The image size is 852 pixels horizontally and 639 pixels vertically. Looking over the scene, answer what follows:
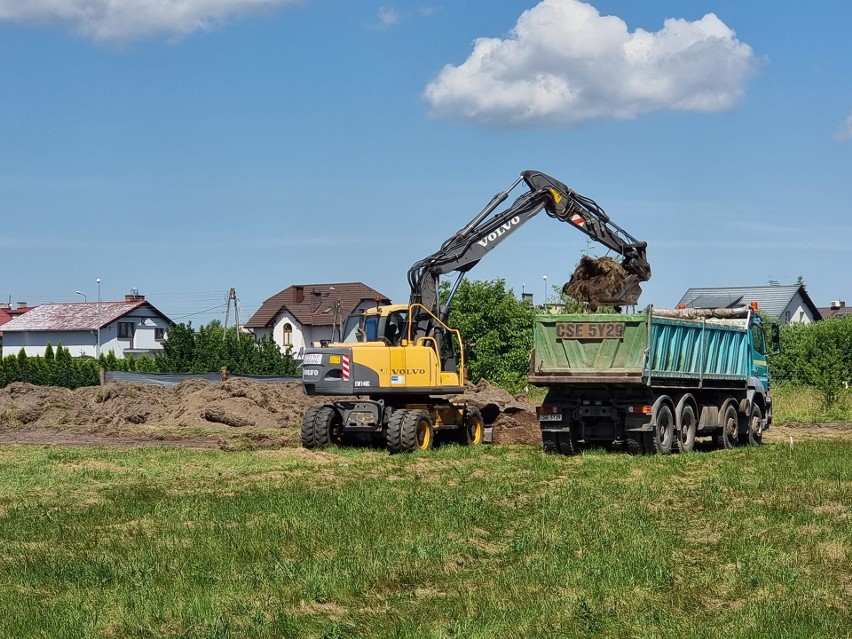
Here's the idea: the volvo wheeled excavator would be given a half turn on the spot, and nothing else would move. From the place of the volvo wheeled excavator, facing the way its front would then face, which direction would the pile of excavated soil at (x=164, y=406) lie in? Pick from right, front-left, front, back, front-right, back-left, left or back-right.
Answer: right

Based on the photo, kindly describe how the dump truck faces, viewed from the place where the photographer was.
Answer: facing away from the viewer and to the right of the viewer

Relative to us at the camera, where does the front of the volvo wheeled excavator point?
facing away from the viewer and to the right of the viewer

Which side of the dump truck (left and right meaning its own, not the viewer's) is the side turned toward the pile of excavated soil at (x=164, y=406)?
left

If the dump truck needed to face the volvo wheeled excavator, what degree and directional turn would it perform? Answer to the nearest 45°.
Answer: approximately 135° to its left

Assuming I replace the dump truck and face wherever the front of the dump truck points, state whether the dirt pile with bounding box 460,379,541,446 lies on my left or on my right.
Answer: on my left
